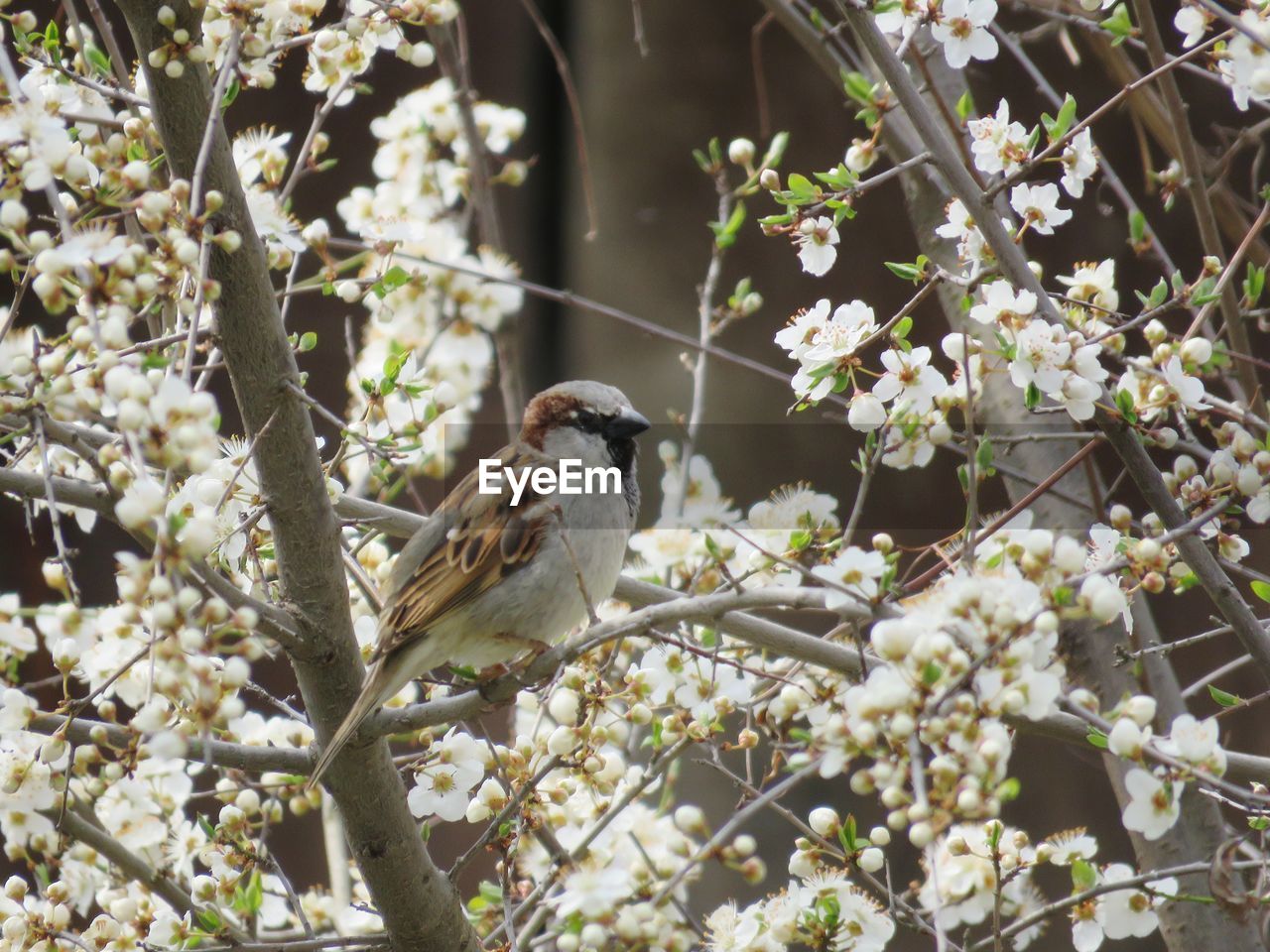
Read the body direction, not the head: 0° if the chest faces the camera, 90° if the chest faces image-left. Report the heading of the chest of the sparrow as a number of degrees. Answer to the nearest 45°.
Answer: approximately 270°
